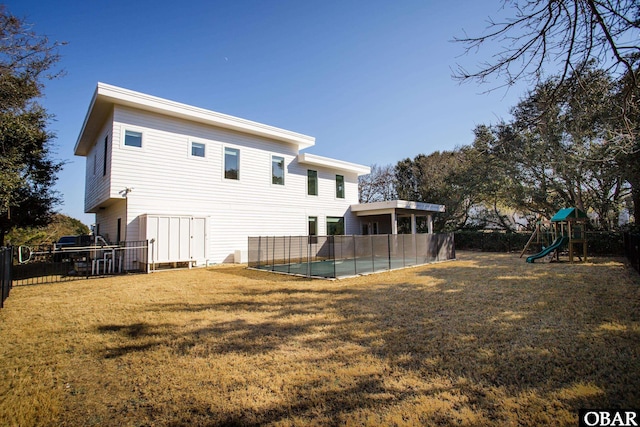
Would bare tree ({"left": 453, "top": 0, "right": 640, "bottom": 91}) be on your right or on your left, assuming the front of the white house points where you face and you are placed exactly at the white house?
on your left

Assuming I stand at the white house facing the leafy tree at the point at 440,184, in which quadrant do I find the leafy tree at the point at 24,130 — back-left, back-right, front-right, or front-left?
back-left

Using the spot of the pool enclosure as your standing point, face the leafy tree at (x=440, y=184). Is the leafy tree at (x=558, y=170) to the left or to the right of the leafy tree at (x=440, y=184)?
right
